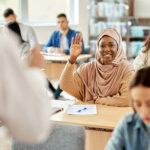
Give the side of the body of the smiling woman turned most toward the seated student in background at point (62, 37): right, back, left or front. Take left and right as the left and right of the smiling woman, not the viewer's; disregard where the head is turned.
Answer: back

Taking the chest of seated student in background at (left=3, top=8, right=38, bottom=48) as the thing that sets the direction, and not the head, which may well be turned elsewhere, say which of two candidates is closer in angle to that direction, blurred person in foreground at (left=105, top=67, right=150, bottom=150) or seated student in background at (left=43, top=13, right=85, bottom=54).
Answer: the blurred person in foreground

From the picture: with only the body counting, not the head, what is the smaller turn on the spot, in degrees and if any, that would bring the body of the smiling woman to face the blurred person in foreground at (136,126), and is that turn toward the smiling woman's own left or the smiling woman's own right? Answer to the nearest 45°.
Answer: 0° — they already face them

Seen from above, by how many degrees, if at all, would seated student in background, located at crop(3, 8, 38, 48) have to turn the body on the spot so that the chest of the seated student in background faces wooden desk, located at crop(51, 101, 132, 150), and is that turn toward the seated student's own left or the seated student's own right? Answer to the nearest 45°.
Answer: approximately 45° to the seated student's own left

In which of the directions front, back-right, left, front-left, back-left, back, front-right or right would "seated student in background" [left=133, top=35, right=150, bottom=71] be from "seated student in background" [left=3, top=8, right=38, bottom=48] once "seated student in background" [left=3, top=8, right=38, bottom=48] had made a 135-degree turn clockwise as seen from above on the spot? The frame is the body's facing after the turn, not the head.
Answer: back-right

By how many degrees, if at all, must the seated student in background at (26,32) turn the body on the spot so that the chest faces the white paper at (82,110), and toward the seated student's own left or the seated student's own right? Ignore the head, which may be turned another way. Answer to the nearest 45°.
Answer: approximately 45° to the seated student's own left

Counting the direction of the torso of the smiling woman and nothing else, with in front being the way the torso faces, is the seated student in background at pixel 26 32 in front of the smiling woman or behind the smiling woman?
behind

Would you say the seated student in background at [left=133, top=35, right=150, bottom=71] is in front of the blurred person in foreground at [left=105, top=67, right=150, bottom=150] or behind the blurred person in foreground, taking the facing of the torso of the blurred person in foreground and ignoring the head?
behind

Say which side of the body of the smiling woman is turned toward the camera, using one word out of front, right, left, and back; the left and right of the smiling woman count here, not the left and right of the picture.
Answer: front
